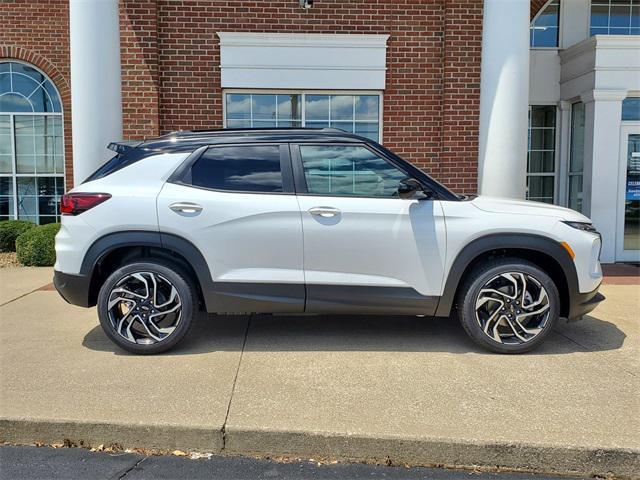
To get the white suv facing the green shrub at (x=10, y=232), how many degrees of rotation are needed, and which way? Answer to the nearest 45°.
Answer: approximately 135° to its left

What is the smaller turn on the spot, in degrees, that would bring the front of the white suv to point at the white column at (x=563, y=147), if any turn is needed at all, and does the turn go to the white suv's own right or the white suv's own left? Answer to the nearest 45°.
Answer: approximately 45° to the white suv's own left

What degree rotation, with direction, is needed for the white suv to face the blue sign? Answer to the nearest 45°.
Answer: approximately 45° to its left

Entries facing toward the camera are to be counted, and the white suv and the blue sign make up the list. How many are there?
1

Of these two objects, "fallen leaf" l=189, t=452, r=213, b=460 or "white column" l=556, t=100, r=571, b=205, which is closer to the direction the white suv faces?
the white column

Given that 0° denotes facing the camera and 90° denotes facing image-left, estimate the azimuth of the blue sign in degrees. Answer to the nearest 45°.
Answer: approximately 0°

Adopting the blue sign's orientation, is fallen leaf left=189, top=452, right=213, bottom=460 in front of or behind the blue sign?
in front

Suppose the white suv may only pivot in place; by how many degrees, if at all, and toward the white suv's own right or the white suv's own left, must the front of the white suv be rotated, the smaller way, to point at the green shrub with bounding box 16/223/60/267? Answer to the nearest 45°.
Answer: approximately 135° to the white suv's own left

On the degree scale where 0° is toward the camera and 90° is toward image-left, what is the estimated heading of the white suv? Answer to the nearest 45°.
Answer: approximately 270°

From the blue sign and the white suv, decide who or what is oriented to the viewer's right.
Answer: the white suv

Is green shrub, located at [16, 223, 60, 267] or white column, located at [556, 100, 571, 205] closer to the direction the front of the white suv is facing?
the white column
